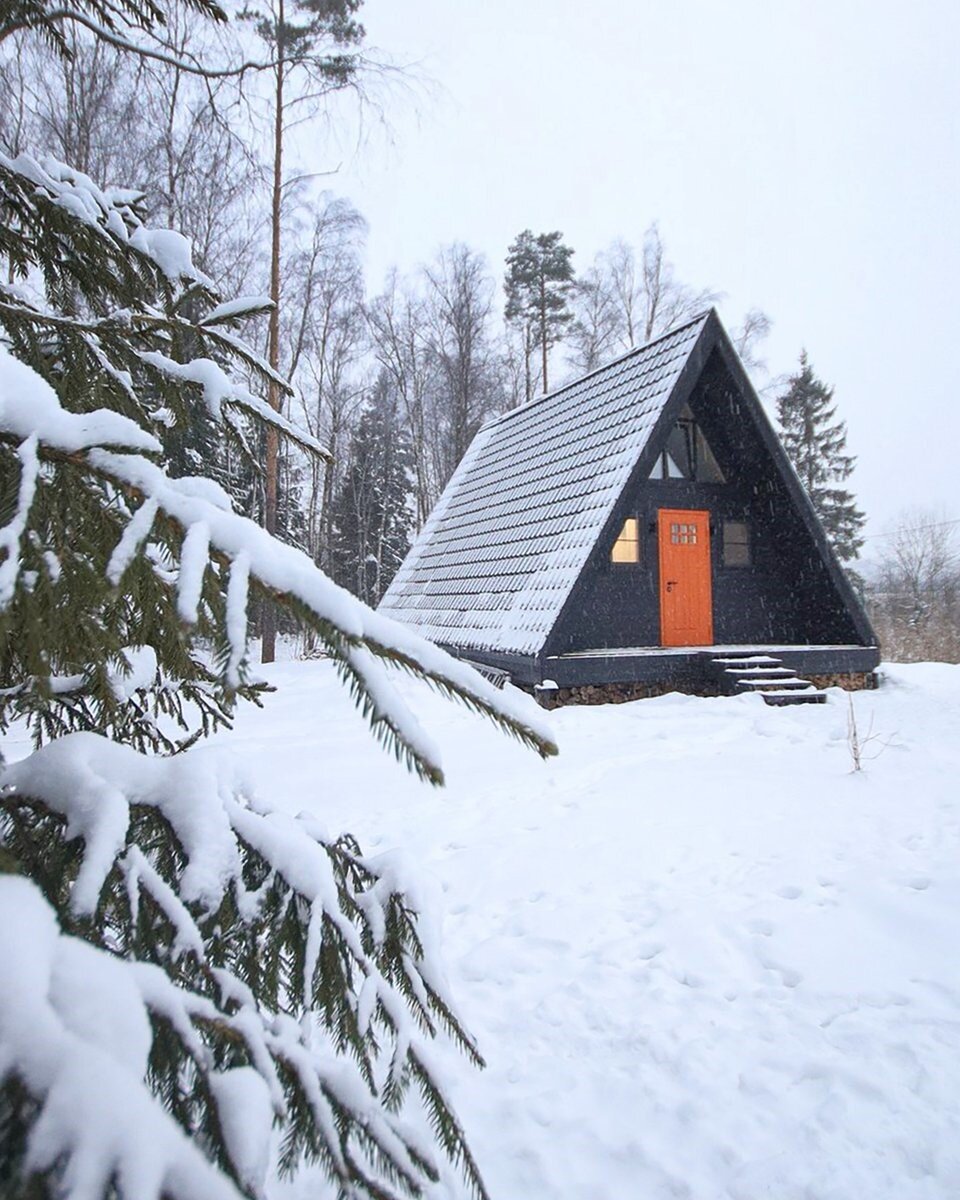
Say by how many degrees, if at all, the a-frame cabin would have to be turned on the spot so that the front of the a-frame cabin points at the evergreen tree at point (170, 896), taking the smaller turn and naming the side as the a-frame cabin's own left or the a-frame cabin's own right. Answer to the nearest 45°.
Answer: approximately 45° to the a-frame cabin's own right

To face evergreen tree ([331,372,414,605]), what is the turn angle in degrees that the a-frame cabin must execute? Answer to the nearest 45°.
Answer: approximately 180°

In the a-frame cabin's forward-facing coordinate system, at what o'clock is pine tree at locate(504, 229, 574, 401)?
The pine tree is roughly at 7 o'clock from the a-frame cabin.

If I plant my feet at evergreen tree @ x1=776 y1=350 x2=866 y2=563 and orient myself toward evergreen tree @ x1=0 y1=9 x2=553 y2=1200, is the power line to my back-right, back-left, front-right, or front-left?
back-left

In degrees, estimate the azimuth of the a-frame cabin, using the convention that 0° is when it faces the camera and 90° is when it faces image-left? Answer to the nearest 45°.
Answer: approximately 315°

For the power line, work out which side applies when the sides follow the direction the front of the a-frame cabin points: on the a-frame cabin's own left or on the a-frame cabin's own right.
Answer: on the a-frame cabin's own left

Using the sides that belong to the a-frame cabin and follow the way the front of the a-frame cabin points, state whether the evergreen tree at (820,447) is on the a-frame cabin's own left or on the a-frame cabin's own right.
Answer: on the a-frame cabin's own left
